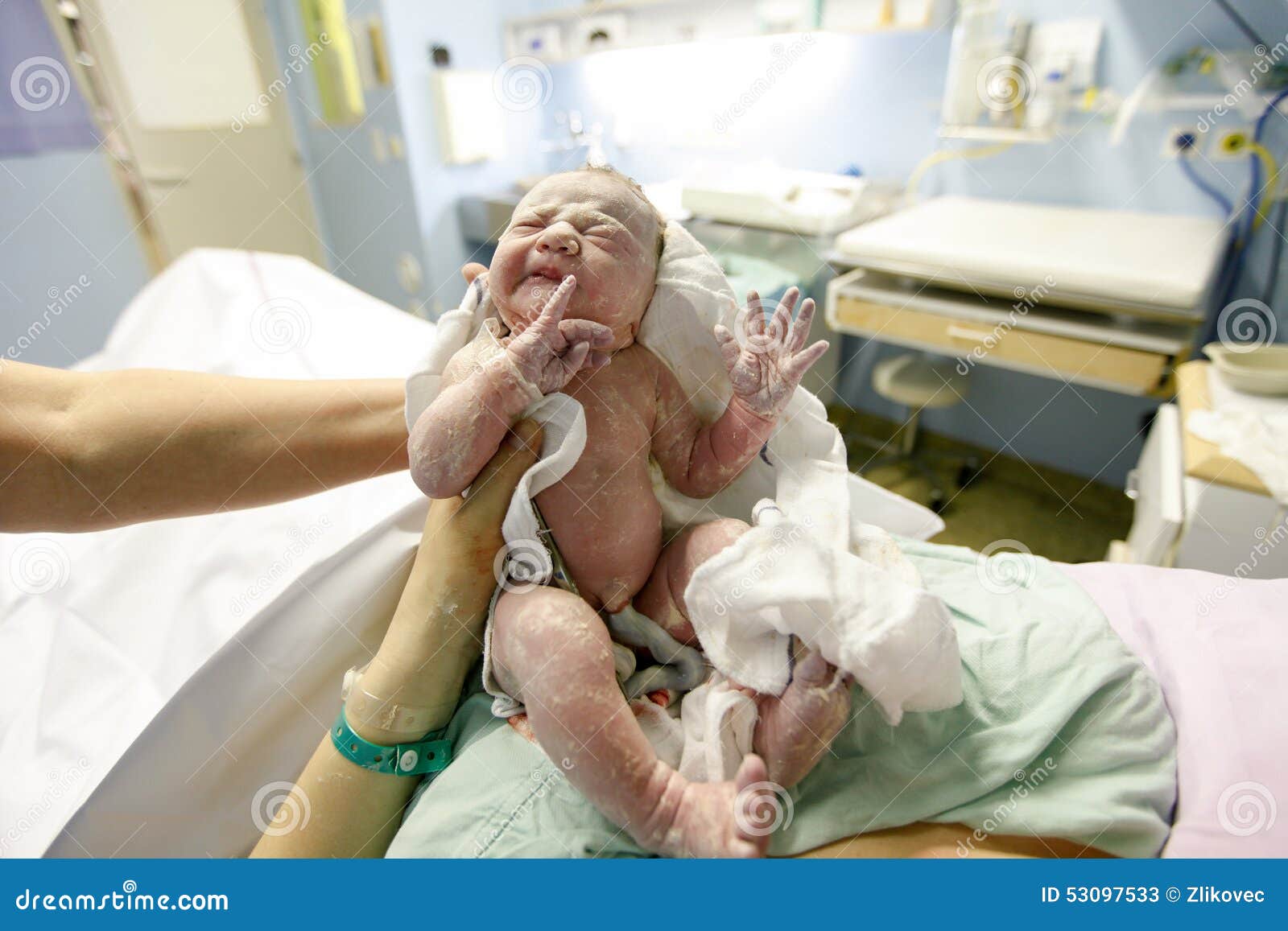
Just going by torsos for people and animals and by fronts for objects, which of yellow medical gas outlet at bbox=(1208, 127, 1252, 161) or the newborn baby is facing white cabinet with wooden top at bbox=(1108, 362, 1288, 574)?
the yellow medical gas outlet

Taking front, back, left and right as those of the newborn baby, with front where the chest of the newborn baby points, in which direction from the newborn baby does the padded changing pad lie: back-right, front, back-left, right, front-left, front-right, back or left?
back-left

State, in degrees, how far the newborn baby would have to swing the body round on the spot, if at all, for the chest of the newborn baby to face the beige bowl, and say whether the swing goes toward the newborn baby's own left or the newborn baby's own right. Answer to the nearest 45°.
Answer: approximately 135° to the newborn baby's own left

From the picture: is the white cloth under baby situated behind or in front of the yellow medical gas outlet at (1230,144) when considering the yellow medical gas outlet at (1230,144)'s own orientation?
in front

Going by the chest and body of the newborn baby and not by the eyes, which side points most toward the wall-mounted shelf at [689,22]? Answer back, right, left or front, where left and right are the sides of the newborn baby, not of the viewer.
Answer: back

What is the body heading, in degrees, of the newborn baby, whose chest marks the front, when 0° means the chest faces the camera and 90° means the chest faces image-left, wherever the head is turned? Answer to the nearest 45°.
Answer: approximately 0°

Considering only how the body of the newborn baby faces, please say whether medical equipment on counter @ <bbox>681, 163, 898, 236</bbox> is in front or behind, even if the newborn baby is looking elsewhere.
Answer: behind

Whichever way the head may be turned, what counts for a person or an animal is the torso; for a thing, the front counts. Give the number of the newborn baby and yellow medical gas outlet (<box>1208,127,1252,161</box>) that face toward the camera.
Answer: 2

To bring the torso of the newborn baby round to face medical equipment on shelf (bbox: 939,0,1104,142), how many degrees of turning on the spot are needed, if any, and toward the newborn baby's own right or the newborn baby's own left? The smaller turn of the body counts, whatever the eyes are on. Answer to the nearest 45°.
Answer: approximately 135° to the newborn baby's own left

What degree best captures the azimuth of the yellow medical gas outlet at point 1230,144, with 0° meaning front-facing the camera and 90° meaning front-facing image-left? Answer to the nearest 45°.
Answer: approximately 0°

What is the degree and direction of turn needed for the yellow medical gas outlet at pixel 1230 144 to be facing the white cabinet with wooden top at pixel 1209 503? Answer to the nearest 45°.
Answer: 0° — it already faces it

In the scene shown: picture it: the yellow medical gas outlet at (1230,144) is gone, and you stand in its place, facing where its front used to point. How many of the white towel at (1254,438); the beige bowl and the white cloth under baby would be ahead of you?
3
